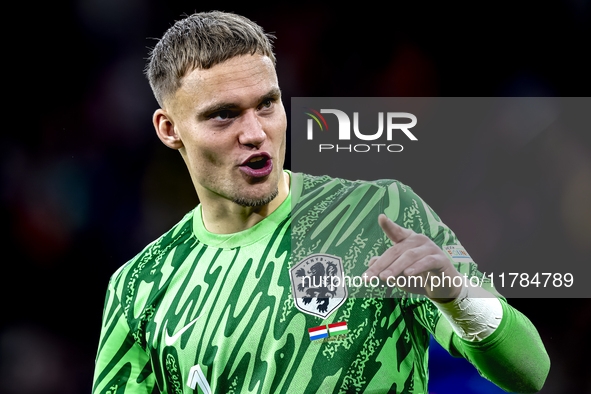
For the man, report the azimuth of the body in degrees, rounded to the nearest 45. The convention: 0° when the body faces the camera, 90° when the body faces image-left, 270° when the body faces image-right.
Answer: approximately 0°
